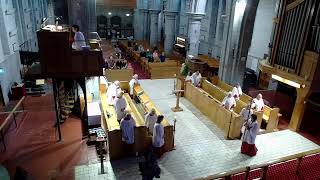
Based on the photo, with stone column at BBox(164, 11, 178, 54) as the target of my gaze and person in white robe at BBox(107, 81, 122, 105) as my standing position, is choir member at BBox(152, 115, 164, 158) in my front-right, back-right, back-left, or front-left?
back-right

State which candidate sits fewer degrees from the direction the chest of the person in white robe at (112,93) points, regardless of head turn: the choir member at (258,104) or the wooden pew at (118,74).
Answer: the choir member

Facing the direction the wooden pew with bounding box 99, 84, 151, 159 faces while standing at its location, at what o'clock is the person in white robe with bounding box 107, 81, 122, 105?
The person in white robe is roughly at 9 o'clock from the wooden pew.

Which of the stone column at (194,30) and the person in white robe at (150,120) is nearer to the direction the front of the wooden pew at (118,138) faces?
the person in white robe

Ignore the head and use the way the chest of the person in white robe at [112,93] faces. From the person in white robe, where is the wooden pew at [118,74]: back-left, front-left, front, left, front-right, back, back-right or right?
left

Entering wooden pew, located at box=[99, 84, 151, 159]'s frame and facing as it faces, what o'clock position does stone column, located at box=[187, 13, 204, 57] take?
The stone column is roughly at 10 o'clock from the wooden pew.

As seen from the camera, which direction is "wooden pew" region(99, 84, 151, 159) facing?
to the viewer's right

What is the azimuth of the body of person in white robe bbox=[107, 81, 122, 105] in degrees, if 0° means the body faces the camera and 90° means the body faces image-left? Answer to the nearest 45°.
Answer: approximately 270°

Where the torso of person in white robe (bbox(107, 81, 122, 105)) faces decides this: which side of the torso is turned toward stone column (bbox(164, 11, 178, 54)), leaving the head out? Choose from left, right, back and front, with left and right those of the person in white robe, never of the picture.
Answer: left

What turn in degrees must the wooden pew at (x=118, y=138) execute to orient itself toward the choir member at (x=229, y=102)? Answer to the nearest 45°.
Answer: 0° — it already faces them

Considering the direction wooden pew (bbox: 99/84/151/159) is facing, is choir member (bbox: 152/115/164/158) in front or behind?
in front

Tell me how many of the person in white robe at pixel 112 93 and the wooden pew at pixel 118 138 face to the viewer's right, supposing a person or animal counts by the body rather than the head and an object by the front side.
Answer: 2
